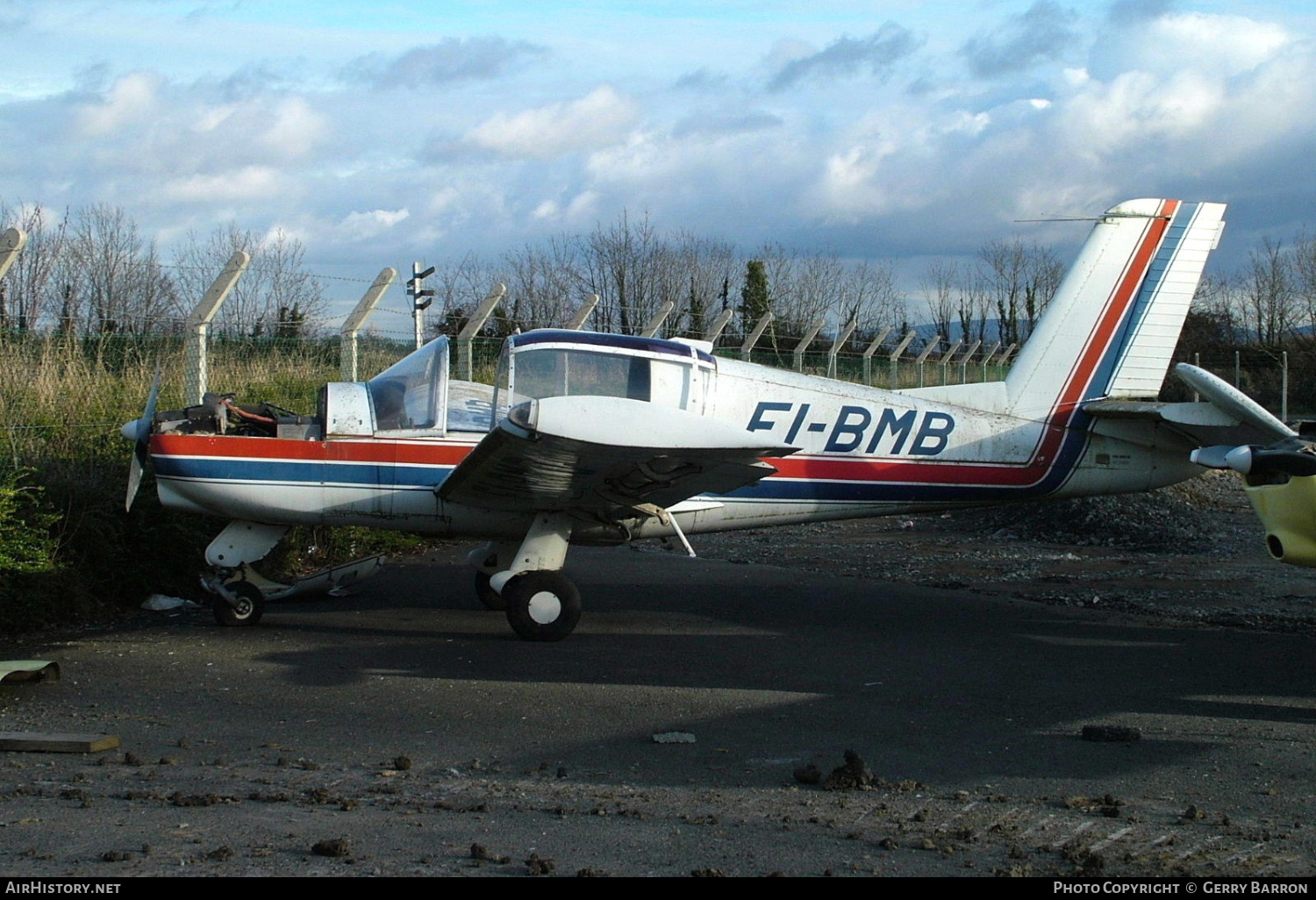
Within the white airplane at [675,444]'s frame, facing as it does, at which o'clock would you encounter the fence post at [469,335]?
The fence post is roughly at 2 o'clock from the white airplane.

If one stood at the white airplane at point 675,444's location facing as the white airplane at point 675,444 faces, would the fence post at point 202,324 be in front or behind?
in front

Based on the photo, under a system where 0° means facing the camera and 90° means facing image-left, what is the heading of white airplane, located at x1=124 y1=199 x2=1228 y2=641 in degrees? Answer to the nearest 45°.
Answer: approximately 90°

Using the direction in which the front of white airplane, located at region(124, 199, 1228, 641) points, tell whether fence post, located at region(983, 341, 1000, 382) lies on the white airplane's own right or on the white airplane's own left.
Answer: on the white airplane's own right

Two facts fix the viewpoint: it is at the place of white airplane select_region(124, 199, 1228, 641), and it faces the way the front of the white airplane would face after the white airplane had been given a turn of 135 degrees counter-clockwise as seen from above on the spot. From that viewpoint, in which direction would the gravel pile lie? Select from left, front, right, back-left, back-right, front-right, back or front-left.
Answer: left

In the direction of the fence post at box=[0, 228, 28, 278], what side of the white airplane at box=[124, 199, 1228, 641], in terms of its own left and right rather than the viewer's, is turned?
front

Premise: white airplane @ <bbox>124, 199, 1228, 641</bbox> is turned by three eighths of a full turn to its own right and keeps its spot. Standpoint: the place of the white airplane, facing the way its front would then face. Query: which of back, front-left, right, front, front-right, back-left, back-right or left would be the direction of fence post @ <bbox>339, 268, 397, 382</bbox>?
left
